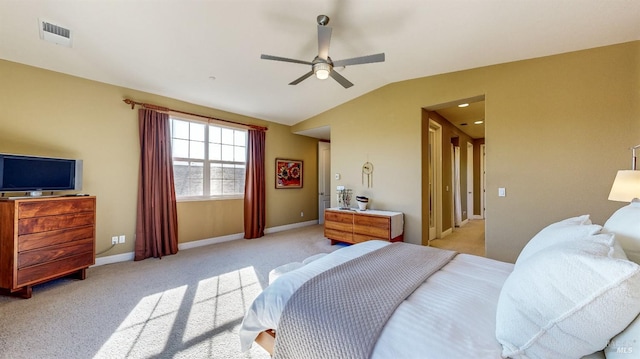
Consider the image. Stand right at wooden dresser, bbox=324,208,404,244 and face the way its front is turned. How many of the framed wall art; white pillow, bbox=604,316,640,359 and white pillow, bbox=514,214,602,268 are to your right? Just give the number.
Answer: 1

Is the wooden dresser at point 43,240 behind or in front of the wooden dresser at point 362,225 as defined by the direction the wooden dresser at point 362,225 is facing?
in front

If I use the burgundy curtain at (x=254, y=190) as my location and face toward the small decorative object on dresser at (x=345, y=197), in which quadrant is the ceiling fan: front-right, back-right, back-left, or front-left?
front-right

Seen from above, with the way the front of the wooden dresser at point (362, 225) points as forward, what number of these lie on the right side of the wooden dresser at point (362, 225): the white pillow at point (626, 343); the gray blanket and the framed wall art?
1

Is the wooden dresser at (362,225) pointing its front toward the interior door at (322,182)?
no

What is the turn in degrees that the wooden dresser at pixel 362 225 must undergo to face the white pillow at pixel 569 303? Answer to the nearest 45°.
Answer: approximately 45° to its left

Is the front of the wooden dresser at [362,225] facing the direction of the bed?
no

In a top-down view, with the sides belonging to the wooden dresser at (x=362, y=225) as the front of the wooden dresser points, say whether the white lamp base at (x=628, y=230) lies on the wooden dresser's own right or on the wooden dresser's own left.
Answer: on the wooden dresser's own left

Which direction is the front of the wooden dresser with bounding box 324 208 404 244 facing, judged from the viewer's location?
facing the viewer and to the left of the viewer

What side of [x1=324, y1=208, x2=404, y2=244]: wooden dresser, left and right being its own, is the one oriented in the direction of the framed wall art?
right

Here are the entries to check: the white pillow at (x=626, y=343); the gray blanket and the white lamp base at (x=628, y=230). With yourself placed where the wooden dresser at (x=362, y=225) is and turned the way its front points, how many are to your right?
0

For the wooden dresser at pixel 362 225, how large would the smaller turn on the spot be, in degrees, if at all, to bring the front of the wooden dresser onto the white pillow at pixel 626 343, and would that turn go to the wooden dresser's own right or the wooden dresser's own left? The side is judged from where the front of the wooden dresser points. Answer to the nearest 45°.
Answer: approximately 45° to the wooden dresser's own left

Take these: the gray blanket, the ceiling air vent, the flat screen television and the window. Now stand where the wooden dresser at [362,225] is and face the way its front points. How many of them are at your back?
0

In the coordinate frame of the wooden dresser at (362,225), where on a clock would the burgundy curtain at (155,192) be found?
The burgundy curtain is roughly at 1 o'clock from the wooden dresser.

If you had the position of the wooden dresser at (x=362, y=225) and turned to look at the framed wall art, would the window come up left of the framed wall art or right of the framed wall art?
left

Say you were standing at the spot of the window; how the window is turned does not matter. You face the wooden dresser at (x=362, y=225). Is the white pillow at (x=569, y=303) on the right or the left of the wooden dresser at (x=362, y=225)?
right
